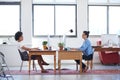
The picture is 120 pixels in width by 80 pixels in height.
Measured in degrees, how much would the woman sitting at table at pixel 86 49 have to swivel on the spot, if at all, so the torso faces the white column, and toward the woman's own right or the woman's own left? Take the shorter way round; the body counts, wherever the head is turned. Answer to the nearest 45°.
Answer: approximately 45° to the woman's own right

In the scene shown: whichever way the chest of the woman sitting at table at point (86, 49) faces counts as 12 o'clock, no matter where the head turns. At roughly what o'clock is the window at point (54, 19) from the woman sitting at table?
The window is roughly at 2 o'clock from the woman sitting at table.

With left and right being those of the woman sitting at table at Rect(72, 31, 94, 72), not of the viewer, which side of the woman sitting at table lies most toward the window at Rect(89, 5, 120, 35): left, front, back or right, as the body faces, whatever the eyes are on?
right

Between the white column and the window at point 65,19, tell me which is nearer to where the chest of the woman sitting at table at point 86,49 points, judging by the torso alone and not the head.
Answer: the white column

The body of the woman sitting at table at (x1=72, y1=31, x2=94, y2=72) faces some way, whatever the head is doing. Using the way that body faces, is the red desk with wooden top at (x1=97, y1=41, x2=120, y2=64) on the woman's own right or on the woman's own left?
on the woman's own right

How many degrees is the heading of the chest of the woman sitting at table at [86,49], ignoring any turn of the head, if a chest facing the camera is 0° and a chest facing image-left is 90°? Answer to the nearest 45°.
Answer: approximately 90°
